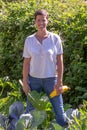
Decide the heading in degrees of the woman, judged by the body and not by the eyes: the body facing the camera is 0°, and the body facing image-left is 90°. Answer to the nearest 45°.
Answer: approximately 0°
